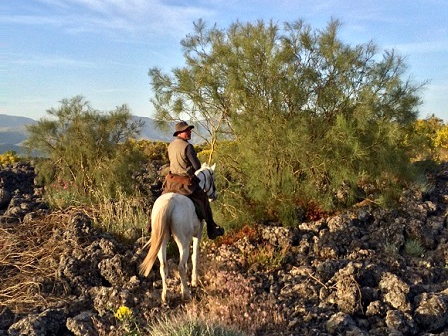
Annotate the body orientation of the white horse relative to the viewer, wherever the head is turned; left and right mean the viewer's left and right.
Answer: facing away from the viewer and to the right of the viewer

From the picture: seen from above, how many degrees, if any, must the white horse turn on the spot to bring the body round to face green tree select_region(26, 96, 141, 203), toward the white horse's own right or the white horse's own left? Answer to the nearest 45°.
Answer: approximately 45° to the white horse's own left

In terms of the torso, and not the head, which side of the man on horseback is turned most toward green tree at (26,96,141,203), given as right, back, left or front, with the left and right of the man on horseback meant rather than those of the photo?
left

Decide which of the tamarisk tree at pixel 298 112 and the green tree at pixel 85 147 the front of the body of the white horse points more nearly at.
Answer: the tamarisk tree

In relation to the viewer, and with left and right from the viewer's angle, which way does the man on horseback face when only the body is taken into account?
facing away from the viewer and to the right of the viewer
